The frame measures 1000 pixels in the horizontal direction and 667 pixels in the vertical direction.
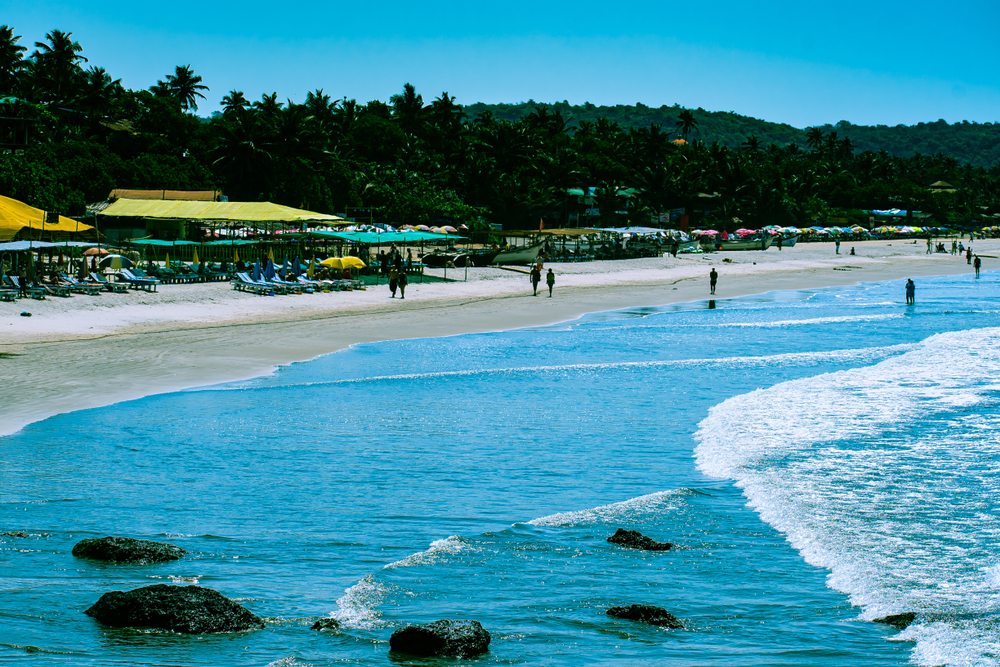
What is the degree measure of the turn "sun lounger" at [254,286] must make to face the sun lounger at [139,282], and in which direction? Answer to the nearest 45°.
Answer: approximately 90° to its right

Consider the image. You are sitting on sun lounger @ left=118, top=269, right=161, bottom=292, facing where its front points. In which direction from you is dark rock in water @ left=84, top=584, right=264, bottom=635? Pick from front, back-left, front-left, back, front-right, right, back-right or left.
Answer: front-right

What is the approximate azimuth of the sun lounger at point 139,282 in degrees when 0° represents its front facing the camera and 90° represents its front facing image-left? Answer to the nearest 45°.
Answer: approximately 315°

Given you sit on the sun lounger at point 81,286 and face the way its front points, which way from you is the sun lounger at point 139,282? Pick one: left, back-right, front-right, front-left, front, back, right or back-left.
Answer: left

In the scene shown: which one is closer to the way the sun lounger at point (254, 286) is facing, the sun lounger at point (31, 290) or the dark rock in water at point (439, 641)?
the dark rock in water

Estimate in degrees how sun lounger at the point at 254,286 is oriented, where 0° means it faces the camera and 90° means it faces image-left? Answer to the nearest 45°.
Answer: approximately 315°

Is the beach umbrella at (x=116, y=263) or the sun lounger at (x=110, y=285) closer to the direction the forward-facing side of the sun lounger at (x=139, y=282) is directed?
the sun lounger

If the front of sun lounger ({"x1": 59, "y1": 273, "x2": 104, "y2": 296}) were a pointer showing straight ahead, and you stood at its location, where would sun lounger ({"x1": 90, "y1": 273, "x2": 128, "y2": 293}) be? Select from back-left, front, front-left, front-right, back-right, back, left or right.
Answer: left

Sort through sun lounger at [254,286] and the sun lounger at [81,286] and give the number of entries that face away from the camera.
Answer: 0

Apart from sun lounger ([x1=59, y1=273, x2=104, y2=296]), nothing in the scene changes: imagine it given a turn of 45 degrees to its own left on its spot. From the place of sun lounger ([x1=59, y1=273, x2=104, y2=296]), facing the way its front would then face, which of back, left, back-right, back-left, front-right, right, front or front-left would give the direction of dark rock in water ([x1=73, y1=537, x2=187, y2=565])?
right

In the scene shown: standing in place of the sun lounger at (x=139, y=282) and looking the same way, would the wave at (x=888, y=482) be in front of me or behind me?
in front

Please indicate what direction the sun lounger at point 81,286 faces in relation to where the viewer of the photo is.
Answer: facing the viewer and to the right of the viewer

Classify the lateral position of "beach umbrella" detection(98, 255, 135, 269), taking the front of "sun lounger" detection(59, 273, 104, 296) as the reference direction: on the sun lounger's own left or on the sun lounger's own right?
on the sun lounger's own left
